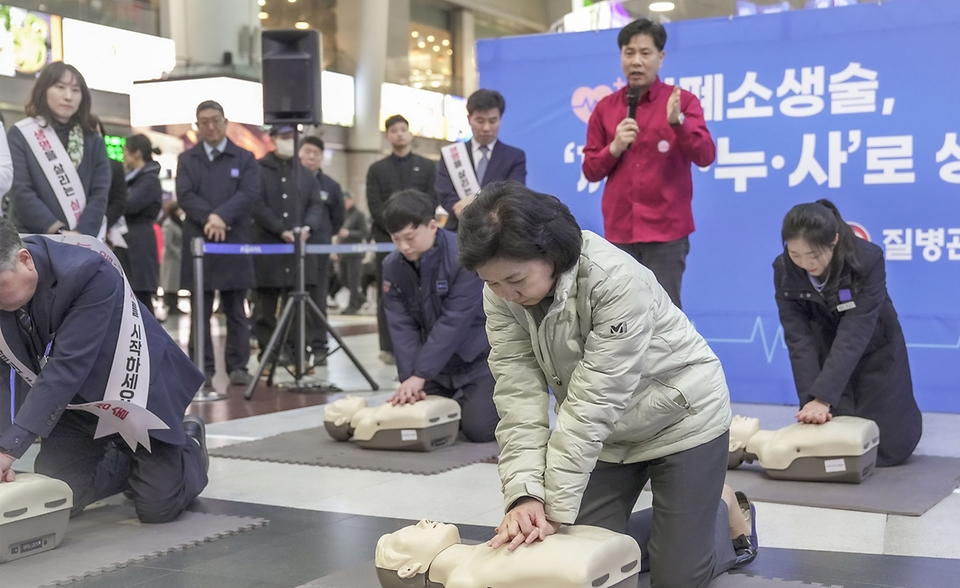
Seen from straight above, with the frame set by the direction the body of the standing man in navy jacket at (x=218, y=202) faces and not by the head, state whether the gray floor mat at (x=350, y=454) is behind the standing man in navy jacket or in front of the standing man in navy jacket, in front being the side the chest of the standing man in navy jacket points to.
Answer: in front

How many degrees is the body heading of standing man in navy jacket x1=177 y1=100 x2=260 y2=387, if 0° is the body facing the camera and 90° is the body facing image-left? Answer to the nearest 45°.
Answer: approximately 0°

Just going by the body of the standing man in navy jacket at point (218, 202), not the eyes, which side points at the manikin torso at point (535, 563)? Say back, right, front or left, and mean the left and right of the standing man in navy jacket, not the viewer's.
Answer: front

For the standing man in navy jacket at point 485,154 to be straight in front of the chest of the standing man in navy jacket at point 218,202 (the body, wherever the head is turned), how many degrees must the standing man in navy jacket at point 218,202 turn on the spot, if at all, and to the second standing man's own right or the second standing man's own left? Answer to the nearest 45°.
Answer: approximately 45° to the second standing man's own left

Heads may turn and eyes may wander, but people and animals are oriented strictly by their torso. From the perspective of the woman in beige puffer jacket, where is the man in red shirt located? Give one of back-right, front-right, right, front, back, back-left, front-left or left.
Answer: back-right

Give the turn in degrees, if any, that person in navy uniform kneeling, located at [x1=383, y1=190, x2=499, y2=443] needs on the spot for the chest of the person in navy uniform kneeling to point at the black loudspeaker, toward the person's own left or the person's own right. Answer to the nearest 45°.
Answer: approximately 90° to the person's own right

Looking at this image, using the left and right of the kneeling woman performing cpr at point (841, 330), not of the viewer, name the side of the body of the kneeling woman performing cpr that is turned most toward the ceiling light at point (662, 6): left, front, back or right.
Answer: right

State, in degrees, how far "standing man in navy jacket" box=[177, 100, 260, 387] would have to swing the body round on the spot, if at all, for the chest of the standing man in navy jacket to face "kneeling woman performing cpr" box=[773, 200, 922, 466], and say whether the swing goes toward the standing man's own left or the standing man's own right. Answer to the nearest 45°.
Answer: approximately 45° to the standing man's own left

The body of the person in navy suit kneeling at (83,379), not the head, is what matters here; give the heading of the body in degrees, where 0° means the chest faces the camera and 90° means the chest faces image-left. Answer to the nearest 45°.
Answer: approximately 45°

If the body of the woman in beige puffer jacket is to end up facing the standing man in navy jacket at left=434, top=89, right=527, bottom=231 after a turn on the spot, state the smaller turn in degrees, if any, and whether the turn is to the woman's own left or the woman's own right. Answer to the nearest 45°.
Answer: approximately 135° to the woman's own right

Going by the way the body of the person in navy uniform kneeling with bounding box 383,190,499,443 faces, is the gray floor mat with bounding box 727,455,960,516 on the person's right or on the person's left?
on the person's left

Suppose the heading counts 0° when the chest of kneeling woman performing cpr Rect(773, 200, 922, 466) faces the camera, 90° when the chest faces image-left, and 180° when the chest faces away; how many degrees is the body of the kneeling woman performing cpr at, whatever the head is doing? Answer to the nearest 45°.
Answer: approximately 45°

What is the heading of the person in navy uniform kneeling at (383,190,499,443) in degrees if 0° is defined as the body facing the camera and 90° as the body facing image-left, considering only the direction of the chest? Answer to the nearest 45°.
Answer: approximately 45°

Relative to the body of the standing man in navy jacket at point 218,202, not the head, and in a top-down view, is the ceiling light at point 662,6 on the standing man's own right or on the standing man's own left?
on the standing man's own left
